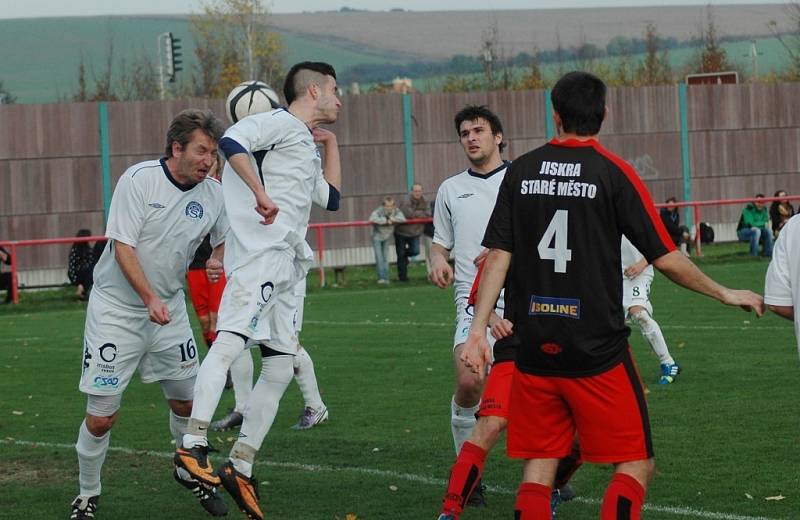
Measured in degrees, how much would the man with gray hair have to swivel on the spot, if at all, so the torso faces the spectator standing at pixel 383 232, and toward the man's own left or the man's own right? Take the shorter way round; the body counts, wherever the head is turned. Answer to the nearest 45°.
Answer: approximately 135° to the man's own left

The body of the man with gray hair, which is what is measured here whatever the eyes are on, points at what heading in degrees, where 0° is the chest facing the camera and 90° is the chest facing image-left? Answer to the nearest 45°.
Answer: approximately 315°

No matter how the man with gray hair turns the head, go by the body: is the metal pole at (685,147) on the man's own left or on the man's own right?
on the man's own left

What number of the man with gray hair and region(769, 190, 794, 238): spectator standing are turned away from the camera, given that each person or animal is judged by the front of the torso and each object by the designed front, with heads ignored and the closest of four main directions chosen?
0

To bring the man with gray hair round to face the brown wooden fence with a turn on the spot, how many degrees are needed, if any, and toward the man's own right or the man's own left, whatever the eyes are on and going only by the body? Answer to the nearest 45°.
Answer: approximately 135° to the man's own left

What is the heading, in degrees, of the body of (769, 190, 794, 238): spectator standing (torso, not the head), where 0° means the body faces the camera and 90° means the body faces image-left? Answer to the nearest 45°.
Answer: approximately 0°

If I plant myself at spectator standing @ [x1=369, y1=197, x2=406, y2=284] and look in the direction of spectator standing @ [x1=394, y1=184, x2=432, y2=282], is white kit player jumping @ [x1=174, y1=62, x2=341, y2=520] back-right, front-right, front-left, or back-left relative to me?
back-right
